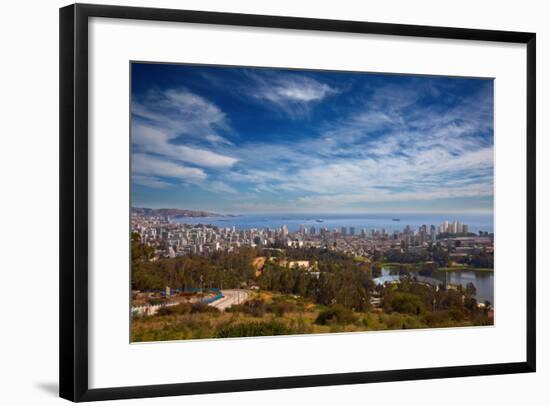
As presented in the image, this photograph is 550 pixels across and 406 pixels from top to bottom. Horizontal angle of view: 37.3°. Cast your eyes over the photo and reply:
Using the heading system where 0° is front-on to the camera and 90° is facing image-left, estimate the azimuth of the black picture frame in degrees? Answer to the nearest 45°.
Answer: approximately 315°

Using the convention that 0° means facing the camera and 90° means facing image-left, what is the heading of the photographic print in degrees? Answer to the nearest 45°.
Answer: approximately 315°
